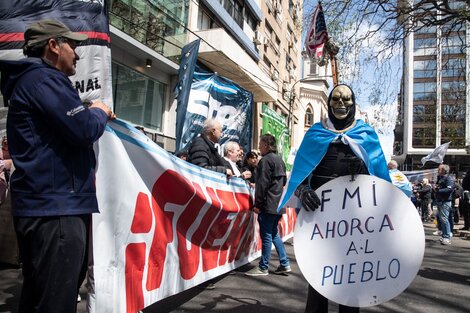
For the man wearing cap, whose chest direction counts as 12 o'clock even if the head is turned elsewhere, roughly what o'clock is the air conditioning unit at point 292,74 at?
The air conditioning unit is roughly at 10 o'clock from the man wearing cap.

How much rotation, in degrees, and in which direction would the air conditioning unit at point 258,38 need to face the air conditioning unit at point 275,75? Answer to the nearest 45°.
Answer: approximately 135° to its left

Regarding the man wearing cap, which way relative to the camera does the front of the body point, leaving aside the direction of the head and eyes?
to the viewer's right

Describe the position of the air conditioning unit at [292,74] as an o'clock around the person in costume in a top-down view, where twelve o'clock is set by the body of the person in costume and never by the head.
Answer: The air conditioning unit is roughly at 6 o'clock from the person in costume.

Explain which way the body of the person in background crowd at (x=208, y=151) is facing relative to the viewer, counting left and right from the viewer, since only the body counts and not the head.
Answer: facing to the right of the viewer

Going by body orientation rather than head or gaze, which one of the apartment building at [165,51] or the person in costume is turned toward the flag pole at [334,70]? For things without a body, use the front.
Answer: the apartment building

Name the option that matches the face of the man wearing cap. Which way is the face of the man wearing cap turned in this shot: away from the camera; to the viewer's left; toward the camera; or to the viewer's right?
to the viewer's right

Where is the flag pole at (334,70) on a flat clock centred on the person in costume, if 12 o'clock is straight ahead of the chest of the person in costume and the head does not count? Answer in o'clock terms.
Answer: The flag pole is roughly at 6 o'clock from the person in costume.
